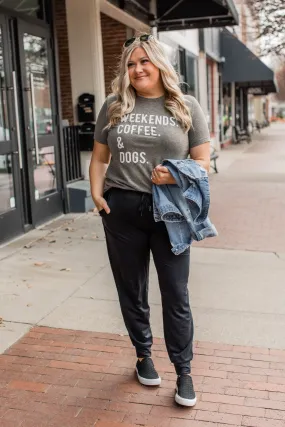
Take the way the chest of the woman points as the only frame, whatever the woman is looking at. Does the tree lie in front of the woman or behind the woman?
behind

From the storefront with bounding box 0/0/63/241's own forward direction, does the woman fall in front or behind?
in front

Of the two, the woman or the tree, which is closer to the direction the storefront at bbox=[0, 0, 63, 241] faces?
the woman

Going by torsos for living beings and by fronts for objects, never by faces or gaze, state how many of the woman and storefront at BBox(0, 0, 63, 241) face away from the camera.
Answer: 0

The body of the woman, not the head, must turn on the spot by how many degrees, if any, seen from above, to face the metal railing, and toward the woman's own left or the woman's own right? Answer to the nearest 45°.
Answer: approximately 180°

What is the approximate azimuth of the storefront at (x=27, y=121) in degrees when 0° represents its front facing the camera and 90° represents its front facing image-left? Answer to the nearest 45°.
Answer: approximately 315°

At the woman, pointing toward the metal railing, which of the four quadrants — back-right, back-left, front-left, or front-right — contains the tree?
front-right

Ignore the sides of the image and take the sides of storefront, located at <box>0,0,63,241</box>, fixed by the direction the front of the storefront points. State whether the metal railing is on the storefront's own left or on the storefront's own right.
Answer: on the storefront's own left

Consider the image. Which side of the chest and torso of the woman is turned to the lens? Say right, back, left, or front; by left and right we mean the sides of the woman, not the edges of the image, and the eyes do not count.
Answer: front

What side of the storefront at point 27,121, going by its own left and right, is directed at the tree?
left
